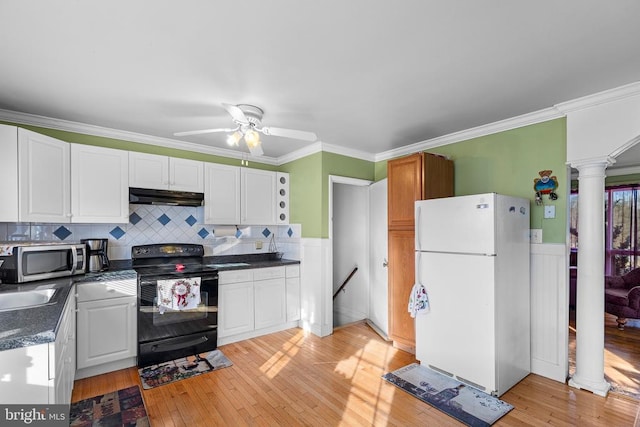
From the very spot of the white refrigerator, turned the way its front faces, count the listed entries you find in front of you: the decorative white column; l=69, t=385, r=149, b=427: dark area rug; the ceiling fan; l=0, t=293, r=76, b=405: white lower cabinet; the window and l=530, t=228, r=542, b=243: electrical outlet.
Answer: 3

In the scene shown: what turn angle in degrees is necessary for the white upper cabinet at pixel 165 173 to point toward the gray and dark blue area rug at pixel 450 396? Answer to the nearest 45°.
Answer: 0° — it already faces it

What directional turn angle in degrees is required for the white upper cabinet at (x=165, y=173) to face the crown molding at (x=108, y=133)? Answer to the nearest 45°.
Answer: approximately 135° to its right

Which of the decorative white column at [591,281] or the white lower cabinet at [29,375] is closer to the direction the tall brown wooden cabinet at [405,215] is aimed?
the white lower cabinet

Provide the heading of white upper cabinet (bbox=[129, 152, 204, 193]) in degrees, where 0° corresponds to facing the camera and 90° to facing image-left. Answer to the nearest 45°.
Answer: approximately 315°

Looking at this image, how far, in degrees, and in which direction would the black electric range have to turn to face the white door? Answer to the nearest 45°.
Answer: approximately 45° to its left

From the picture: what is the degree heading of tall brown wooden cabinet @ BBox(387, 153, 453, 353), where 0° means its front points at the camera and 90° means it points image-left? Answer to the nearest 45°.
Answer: approximately 45°
